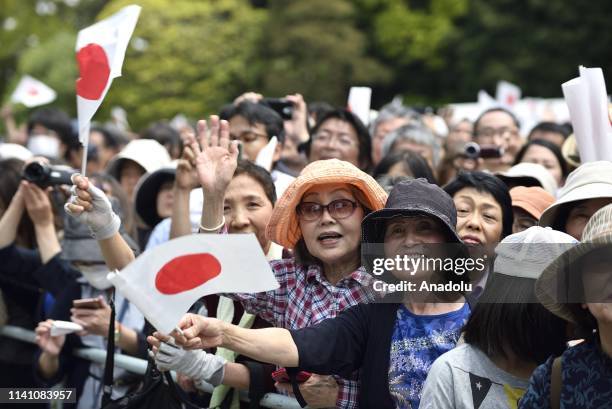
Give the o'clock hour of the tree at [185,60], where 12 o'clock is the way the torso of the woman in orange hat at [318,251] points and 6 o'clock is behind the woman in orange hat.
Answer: The tree is roughly at 6 o'clock from the woman in orange hat.

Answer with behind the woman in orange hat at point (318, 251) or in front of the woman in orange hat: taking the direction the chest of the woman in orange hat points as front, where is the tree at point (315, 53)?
behind

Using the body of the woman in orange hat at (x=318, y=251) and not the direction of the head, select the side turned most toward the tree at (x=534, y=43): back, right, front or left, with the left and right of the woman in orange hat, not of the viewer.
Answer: back

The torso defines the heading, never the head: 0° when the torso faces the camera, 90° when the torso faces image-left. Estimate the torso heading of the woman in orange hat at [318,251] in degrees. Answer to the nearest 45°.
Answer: approximately 0°

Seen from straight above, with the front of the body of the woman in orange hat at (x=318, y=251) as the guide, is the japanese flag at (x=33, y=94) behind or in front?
behind
